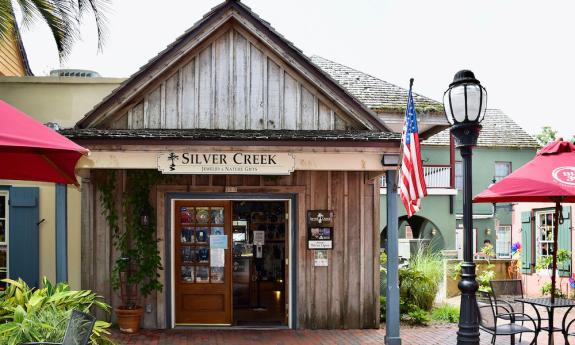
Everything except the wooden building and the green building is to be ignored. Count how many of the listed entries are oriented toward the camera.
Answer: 2

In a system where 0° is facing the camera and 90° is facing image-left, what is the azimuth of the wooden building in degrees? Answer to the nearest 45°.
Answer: approximately 0°

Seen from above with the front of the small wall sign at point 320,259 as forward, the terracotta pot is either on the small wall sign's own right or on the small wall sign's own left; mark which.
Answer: on the small wall sign's own right

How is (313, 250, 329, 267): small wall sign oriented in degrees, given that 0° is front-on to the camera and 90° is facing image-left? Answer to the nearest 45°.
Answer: approximately 0°

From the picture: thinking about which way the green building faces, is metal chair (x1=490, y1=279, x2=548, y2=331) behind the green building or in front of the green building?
in front

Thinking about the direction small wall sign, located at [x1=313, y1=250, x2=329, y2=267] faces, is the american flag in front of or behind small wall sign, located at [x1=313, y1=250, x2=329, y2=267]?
in front

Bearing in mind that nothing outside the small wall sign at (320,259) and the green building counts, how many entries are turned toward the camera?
2
